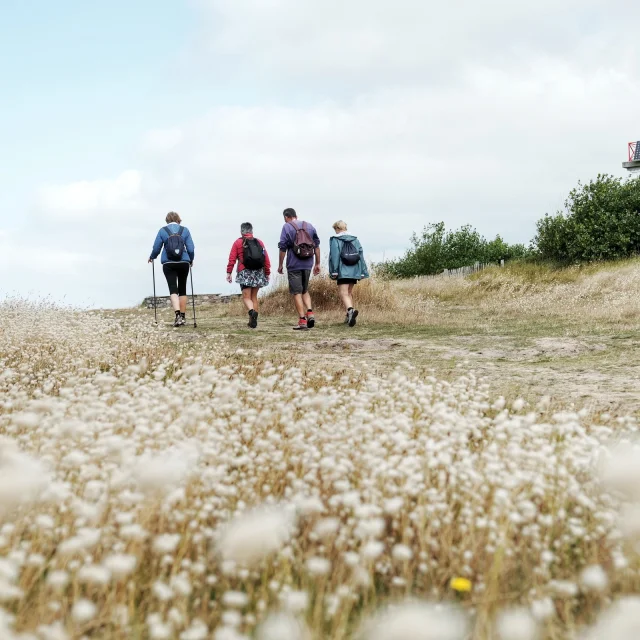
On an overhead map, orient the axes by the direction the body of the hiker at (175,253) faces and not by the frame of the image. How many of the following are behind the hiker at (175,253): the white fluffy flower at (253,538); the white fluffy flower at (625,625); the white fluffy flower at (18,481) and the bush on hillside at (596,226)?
3

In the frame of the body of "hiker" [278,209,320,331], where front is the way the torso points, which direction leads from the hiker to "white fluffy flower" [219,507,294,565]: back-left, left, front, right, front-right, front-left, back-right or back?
back-left

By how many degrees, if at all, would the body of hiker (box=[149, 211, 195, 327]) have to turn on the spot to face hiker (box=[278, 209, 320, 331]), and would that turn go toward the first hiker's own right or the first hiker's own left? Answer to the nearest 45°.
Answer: approximately 90° to the first hiker's own right

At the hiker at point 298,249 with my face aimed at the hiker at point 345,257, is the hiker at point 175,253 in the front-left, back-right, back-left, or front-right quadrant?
back-left

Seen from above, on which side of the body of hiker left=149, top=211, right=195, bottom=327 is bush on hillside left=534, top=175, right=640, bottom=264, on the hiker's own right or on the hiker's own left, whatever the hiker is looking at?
on the hiker's own right

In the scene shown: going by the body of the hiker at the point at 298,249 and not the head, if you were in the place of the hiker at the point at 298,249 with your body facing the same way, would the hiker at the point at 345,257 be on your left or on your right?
on your right

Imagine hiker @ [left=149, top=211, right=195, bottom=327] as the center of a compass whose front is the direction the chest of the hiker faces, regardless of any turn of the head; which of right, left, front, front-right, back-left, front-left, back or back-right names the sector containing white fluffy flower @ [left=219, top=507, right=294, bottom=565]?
back

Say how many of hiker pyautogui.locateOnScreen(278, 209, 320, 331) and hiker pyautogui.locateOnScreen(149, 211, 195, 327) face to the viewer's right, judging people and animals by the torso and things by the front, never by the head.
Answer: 0

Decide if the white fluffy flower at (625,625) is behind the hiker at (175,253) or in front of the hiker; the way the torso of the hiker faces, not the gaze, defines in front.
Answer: behind

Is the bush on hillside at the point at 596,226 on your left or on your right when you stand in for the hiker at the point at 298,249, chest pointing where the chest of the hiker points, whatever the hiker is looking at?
on your right

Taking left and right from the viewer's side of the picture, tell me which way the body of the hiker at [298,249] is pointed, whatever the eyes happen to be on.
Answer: facing away from the viewer and to the left of the viewer

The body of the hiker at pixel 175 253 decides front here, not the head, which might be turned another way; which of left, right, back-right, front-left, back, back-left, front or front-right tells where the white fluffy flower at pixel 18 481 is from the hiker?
back

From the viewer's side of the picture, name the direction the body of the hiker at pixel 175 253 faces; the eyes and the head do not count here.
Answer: away from the camera
